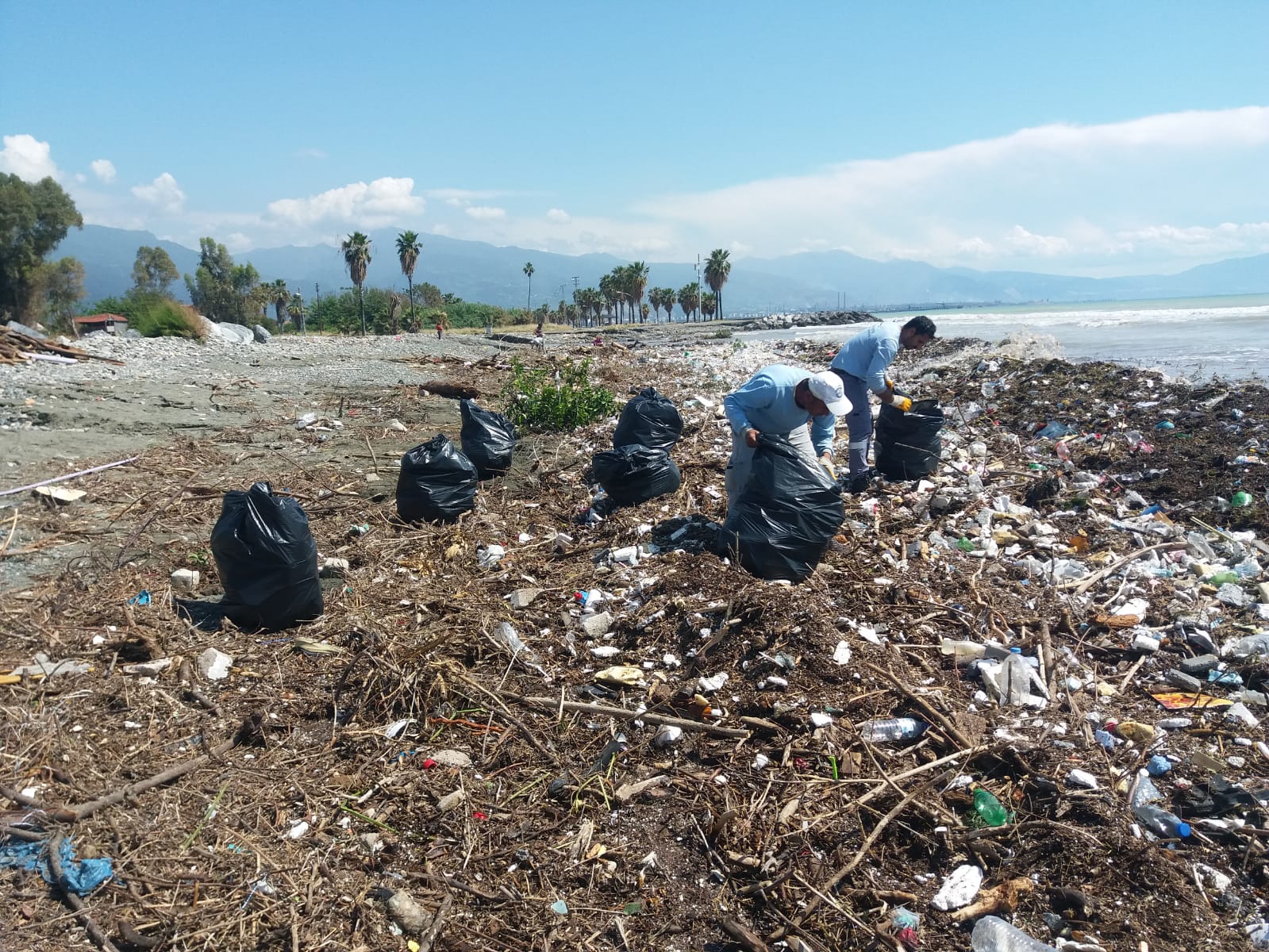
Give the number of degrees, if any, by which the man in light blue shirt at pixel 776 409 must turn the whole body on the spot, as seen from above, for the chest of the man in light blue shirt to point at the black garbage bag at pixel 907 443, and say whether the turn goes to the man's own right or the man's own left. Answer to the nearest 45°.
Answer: approximately 90° to the man's own left

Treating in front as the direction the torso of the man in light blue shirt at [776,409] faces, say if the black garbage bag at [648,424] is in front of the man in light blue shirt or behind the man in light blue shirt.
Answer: behind

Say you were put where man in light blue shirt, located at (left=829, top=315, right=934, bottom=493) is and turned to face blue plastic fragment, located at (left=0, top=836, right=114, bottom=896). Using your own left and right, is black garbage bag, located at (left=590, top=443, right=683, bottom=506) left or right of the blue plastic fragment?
right

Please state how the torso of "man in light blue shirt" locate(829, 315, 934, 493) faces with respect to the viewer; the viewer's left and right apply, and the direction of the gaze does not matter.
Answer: facing to the right of the viewer

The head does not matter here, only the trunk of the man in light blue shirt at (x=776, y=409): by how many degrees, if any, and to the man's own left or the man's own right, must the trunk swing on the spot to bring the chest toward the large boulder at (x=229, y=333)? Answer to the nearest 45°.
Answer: approximately 180°

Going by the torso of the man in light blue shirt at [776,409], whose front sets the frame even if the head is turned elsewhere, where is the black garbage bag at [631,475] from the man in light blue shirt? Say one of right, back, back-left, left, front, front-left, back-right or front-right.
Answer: back

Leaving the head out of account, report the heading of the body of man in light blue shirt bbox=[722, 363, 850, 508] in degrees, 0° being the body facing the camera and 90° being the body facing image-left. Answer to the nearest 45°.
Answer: approximately 315°

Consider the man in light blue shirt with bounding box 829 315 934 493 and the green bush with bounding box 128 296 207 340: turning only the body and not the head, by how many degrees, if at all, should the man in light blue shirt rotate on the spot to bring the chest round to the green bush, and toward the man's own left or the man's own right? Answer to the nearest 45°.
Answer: approximately 135° to the man's own left

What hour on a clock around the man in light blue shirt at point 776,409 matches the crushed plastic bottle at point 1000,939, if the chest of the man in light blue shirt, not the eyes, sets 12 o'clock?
The crushed plastic bottle is roughly at 1 o'clock from the man in light blue shirt.

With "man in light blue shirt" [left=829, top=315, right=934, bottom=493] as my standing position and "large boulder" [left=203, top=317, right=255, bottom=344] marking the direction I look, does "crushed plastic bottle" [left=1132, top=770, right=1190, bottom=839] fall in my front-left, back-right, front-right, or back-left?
back-left

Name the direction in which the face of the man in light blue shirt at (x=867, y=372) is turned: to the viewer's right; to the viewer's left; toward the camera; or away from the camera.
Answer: to the viewer's right
